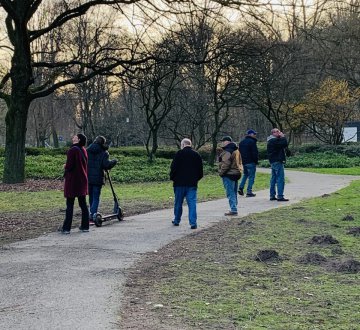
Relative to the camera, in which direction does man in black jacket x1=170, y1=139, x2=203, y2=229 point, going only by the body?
away from the camera

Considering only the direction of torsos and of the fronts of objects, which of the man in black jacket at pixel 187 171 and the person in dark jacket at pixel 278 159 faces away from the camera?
the man in black jacket

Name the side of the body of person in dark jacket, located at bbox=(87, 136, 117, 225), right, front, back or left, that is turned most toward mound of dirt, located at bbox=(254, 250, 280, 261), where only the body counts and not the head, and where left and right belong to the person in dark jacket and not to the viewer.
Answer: right

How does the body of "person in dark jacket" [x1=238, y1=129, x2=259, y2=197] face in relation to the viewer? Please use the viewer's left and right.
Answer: facing away from the viewer and to the right of the viewer

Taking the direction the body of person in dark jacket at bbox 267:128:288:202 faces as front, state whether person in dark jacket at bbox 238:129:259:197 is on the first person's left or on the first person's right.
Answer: on the first person's left

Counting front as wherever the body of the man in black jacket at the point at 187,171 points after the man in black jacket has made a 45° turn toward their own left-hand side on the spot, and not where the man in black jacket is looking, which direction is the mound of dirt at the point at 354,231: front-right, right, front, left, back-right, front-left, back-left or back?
back

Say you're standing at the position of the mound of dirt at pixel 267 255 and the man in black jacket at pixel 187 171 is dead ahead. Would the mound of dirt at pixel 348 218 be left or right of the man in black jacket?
right

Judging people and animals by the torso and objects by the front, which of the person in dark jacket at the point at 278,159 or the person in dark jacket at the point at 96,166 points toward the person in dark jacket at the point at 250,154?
the person in dark jacket at the point at 96,166

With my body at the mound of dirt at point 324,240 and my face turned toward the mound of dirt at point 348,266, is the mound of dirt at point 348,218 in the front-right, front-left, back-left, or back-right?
back-left

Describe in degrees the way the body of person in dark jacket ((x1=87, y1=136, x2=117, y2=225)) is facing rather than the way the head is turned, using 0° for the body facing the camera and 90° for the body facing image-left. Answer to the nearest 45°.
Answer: approximately 225°

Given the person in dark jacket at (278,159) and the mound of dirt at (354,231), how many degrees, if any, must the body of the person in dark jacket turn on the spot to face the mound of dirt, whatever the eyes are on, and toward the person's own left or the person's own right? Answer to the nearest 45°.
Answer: approximately 90° to the person's own right

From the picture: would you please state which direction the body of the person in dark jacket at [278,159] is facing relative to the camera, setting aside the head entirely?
to the viewer's right
